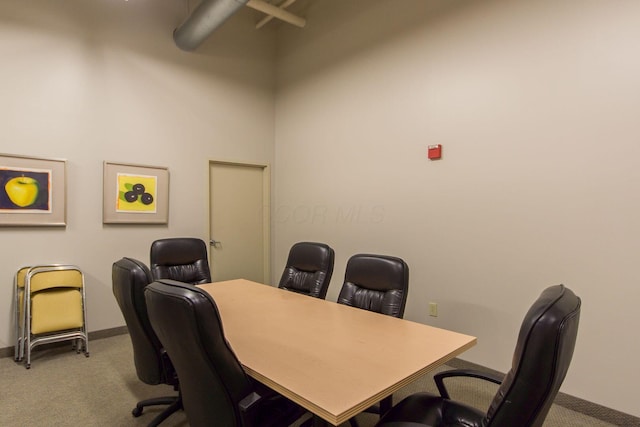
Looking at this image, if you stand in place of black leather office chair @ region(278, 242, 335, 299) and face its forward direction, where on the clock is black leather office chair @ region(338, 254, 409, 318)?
black leather office chair @ region(338, 254, 409, 318) is roughly at 9 o'clock from black leather office chair @ region(278, 242, 335, 299).

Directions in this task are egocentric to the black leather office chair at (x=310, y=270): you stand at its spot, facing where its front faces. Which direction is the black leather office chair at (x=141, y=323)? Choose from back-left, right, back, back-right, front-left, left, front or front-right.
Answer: front

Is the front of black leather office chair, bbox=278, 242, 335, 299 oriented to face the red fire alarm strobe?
no

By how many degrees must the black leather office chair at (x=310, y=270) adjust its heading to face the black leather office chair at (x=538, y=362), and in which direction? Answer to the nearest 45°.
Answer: approximately 45° to its left

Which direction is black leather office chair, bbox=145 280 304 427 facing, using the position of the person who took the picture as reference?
facing away from the viewer and to the right of the viewer

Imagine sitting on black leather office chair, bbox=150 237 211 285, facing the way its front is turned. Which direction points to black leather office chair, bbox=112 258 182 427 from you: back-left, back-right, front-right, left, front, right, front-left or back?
front

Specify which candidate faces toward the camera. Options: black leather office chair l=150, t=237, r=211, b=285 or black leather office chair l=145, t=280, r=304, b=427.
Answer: black leather office chair l=150, t=237, r=211, b=285

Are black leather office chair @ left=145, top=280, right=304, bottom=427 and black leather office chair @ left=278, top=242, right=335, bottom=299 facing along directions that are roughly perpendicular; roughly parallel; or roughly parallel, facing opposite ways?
roughly parallel, facing opposite ways

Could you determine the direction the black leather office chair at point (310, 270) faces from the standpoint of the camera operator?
facing the viewer and to the left of the viewer

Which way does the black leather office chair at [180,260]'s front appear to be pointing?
toward the camera

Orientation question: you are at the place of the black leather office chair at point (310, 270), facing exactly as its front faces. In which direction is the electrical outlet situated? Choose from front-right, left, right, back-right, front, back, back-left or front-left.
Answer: back-left

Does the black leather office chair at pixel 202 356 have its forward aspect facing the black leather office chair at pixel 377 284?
yes

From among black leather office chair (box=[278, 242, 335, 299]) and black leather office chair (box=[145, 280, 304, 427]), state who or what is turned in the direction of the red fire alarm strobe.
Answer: black leather office chair (box=[145, 280, 304, 427])

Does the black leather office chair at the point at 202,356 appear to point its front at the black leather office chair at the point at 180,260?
no

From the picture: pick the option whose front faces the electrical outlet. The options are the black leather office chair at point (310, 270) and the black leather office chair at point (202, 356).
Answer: the black leather office chair at point (202, 356)

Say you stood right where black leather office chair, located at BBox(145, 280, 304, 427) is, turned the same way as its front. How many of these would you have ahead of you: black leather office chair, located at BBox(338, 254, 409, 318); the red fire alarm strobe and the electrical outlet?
3

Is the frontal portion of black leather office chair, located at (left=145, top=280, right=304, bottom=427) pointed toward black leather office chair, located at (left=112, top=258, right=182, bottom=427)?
no
